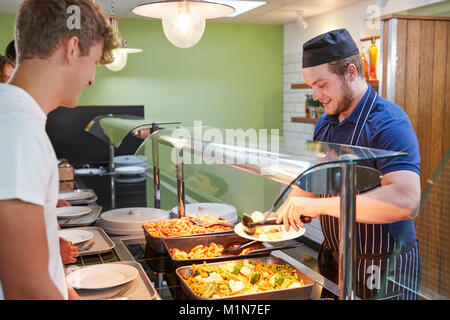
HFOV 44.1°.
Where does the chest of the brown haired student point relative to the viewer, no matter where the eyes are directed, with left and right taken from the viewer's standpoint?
facing to the right of the viewer

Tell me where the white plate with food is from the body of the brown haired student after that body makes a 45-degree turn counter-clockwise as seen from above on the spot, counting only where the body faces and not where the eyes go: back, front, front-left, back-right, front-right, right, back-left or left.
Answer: front

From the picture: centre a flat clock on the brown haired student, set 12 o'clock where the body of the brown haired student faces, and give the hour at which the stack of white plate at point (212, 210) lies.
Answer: The stack of white plate is roughly at 10 o'clock from the brown haired student.

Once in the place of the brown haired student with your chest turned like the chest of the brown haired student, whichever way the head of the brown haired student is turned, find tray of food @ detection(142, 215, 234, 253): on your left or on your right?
on your left

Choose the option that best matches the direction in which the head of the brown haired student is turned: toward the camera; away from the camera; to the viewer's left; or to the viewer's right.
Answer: to the viewer's right

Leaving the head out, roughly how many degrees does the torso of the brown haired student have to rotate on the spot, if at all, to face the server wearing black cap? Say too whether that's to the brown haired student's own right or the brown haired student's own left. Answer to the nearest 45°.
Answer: approximately 45° to the brown haired student's own left

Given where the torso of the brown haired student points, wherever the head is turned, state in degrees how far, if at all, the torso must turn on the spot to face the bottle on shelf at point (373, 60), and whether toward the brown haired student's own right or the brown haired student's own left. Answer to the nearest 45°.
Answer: approximately 45° to the brown haired student's own left
